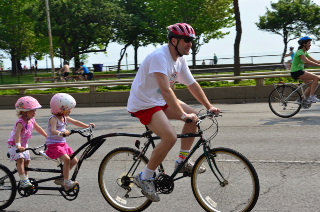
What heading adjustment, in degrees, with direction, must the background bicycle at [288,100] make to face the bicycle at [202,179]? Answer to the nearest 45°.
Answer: approximately 90° to its right

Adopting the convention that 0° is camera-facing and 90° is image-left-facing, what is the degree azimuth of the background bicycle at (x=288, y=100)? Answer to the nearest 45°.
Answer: approximately 270°

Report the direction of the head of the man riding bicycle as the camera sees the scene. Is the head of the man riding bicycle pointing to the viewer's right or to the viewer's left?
to the viewer's right

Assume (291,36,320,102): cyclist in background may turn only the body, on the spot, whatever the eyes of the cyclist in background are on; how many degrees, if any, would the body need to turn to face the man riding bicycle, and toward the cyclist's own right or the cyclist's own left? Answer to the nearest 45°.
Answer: approximately 90° to the cyclist's own right

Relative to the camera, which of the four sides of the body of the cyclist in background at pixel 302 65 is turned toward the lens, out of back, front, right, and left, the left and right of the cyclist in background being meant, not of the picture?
right

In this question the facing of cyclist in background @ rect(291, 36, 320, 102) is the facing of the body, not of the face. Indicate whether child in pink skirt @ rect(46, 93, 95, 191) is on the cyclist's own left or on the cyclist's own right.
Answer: on the cyclist's own right

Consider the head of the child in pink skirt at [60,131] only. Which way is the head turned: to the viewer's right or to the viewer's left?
to the viewer's right

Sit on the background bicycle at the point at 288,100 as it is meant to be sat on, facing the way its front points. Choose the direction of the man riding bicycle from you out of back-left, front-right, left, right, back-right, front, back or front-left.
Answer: right
